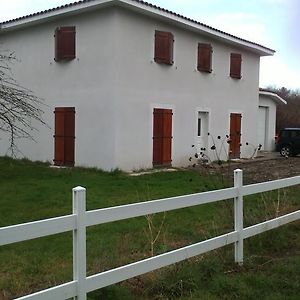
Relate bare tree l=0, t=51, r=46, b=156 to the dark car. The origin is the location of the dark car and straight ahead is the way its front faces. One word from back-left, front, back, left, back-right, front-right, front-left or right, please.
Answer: back-right

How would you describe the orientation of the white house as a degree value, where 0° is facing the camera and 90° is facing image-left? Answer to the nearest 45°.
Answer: approximately 315°

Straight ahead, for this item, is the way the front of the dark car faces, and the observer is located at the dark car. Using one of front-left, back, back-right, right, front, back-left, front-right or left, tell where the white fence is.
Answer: right

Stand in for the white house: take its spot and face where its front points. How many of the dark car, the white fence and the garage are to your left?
2

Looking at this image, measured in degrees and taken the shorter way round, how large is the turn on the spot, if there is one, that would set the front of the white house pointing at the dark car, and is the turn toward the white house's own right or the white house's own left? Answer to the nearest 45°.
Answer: approximately 90° to the white house's own left

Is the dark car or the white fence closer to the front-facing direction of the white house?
the white fence

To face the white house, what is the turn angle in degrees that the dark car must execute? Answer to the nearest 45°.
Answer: approximately 135° to its right

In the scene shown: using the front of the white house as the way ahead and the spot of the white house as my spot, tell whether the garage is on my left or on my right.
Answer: on my left

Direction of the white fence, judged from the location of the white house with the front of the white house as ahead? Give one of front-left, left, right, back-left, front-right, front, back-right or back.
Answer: front-right
